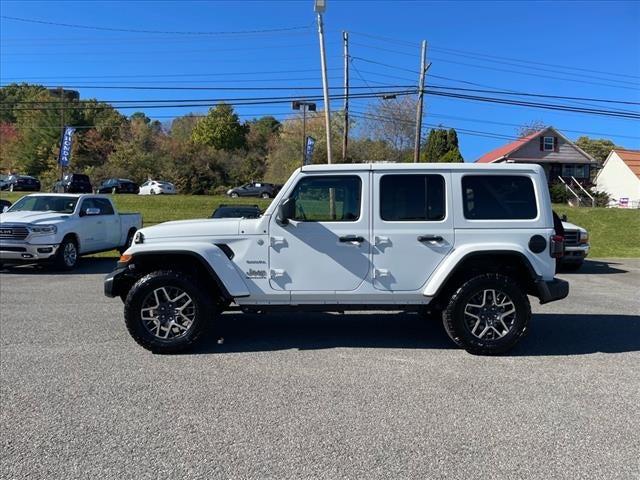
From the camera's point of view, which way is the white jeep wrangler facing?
to the viewer's left

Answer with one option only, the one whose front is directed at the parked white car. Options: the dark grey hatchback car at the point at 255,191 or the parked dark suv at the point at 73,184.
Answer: the dark grey hatchback car at the point at 255,191

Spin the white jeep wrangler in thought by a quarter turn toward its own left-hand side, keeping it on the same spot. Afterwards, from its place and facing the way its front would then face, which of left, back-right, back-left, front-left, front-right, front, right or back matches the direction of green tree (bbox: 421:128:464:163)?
back

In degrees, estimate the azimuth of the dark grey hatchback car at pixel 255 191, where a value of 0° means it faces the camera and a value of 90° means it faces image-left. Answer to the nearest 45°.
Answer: approximately 90°

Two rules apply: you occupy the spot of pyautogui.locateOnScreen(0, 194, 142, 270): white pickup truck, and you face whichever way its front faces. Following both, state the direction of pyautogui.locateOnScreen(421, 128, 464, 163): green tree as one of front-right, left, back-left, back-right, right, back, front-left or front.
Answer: back

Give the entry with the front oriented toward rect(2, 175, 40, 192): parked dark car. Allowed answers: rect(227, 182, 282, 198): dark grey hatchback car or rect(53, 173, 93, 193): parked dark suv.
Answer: rect(227, 182, 282, 198): dark grey hatchback car

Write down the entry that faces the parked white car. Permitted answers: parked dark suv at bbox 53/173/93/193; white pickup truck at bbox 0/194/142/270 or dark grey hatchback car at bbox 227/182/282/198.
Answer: dark grey hatchback car at bbox 227/182/282/198

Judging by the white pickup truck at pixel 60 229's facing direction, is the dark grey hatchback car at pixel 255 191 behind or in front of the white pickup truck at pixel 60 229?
behind

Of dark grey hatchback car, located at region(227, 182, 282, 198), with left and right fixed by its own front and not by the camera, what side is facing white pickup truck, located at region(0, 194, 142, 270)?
left

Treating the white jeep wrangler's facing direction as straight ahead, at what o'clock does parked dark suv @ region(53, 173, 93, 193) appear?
The parked dark suv is roughly at 2 o'clock from the white jeep wrangler.

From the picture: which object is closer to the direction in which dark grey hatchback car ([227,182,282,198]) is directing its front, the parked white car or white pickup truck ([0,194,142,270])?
the parked white car

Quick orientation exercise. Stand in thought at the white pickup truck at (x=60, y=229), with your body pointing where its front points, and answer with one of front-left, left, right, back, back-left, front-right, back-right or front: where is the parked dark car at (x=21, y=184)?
back-right

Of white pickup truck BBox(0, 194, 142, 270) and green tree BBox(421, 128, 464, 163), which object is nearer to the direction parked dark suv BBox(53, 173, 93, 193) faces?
the white pickup truck

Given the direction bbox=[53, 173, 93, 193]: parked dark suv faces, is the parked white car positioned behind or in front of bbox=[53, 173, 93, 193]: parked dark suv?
behind

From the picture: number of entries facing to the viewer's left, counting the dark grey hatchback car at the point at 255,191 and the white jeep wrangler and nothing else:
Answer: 2

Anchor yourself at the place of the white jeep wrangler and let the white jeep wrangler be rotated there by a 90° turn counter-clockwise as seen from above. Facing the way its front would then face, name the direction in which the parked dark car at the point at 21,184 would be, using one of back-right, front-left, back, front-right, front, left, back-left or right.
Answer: back-right
